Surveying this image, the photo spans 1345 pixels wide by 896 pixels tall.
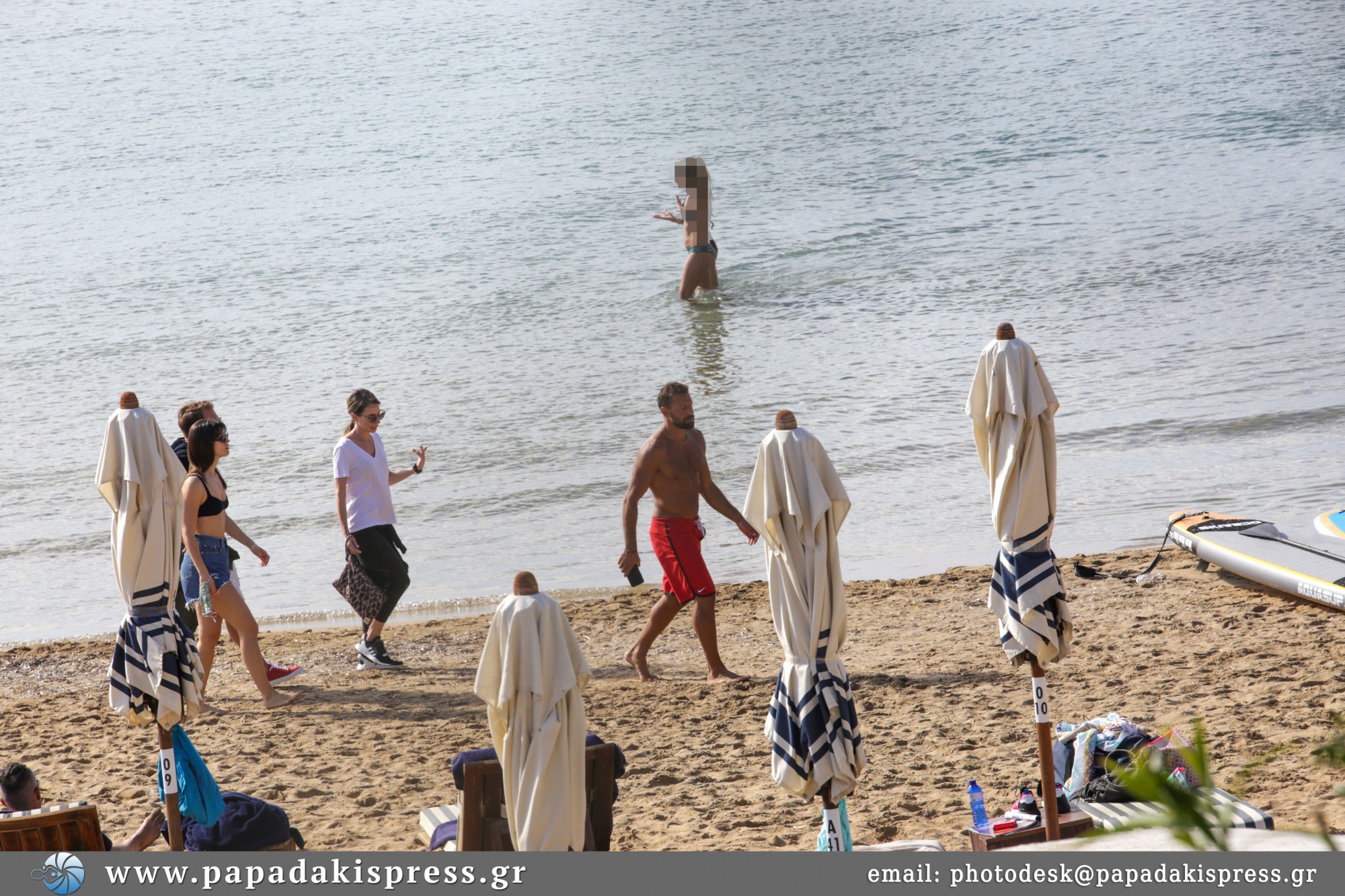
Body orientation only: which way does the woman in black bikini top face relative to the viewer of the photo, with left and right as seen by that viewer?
facing to the right of the viewer

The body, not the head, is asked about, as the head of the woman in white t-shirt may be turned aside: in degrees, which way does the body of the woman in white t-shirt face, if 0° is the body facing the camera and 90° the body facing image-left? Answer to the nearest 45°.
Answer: approximately 315°

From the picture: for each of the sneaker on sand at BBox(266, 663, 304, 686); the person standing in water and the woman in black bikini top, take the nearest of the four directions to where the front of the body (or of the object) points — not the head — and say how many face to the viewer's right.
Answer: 2

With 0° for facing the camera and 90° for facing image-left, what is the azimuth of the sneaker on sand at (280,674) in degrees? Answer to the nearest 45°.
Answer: approximately 270°

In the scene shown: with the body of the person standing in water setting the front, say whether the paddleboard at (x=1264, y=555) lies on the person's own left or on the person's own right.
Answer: on the person's own left

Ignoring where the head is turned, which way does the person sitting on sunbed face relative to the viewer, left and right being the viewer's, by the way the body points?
facing away from the viewer and to the right of the viewer

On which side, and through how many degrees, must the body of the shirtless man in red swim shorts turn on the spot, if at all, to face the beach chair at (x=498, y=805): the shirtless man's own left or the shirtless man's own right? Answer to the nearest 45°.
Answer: approximately 45° to the shirtless man's own right

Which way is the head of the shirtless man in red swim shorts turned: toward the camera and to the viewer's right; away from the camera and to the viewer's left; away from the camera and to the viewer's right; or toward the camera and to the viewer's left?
toward the camera and to the viewer's right

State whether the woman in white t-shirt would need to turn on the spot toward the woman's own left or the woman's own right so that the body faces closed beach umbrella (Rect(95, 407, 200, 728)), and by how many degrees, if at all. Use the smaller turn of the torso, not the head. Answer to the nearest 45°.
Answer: approximately 45° to the woman's own right

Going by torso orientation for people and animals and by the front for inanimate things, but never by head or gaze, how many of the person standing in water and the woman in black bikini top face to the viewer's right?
1

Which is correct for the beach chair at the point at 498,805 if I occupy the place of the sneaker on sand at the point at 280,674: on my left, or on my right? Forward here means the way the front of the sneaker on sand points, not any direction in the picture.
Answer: on my right

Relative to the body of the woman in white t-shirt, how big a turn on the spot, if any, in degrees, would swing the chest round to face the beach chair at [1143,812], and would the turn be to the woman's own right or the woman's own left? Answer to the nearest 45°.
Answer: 0° — they already face it
